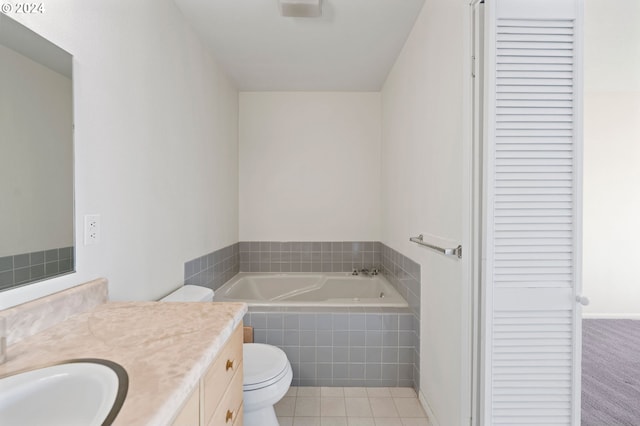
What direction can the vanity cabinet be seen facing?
to the viewer's right

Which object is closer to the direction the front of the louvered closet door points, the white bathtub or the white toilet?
the white toilet

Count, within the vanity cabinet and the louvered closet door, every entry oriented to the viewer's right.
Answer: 1

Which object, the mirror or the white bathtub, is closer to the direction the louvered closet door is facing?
the mirror

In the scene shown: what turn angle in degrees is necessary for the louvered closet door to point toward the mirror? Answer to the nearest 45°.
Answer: approximately 45° to its right
